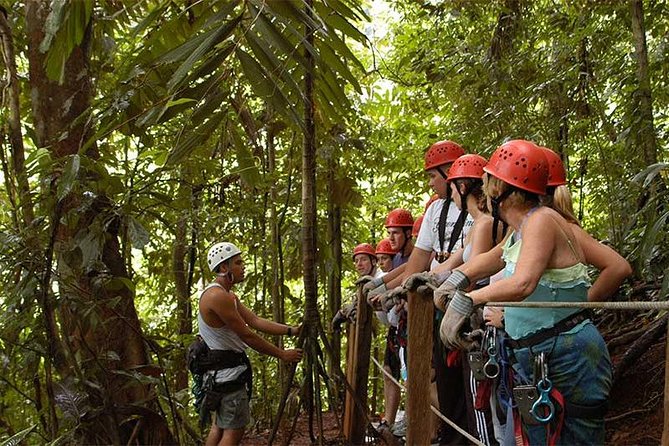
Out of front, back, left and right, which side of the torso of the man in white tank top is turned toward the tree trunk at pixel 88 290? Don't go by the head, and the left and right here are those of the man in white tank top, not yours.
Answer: back

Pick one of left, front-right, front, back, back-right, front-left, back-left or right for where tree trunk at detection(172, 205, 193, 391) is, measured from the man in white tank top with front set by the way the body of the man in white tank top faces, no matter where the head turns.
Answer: left

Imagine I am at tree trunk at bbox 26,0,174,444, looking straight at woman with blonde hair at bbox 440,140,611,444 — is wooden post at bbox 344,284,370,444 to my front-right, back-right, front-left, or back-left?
front-left

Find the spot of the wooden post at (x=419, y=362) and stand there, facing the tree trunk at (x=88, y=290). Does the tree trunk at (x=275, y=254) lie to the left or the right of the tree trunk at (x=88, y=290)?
right

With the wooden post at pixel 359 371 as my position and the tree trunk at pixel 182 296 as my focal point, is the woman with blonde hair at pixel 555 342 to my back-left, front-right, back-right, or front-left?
back-left

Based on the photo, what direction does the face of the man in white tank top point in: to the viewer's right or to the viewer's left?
to the viewer's right

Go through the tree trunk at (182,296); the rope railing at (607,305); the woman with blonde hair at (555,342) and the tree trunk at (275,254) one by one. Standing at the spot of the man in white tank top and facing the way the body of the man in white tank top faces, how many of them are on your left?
2

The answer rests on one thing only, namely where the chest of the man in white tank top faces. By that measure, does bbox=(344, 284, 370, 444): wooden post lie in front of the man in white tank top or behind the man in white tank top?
in front

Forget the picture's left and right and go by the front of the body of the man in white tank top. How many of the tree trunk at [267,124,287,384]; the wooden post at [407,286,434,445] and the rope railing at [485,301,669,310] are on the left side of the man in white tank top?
1

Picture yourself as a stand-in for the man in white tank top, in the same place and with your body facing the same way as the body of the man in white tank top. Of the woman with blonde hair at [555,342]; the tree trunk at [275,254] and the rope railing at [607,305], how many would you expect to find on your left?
1

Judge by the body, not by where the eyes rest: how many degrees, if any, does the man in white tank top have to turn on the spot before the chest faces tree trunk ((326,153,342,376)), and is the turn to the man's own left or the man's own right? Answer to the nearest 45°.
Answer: approximately 45° to the man's own left

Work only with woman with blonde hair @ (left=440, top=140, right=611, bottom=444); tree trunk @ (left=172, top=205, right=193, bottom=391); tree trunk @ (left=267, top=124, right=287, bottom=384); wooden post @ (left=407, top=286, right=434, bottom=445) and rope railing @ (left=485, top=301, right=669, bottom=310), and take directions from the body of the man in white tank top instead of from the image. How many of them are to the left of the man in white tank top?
2

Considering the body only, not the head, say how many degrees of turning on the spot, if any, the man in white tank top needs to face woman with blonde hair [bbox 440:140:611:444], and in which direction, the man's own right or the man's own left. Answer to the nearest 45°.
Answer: approximately 45° to the man's own right

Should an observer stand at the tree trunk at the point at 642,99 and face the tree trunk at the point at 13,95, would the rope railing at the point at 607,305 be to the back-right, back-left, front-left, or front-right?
front-left

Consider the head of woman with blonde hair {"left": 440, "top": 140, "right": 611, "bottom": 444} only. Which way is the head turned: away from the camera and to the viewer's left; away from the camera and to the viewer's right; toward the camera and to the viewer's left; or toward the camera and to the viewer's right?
away from the camera and to the viewer's left

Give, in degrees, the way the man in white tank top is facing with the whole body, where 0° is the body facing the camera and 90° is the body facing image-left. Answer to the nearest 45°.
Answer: approximately 270°

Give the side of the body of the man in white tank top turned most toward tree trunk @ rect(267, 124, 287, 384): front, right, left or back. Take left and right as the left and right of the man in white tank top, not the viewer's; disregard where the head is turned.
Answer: left

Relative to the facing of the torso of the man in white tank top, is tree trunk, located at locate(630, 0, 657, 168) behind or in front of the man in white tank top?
in front
